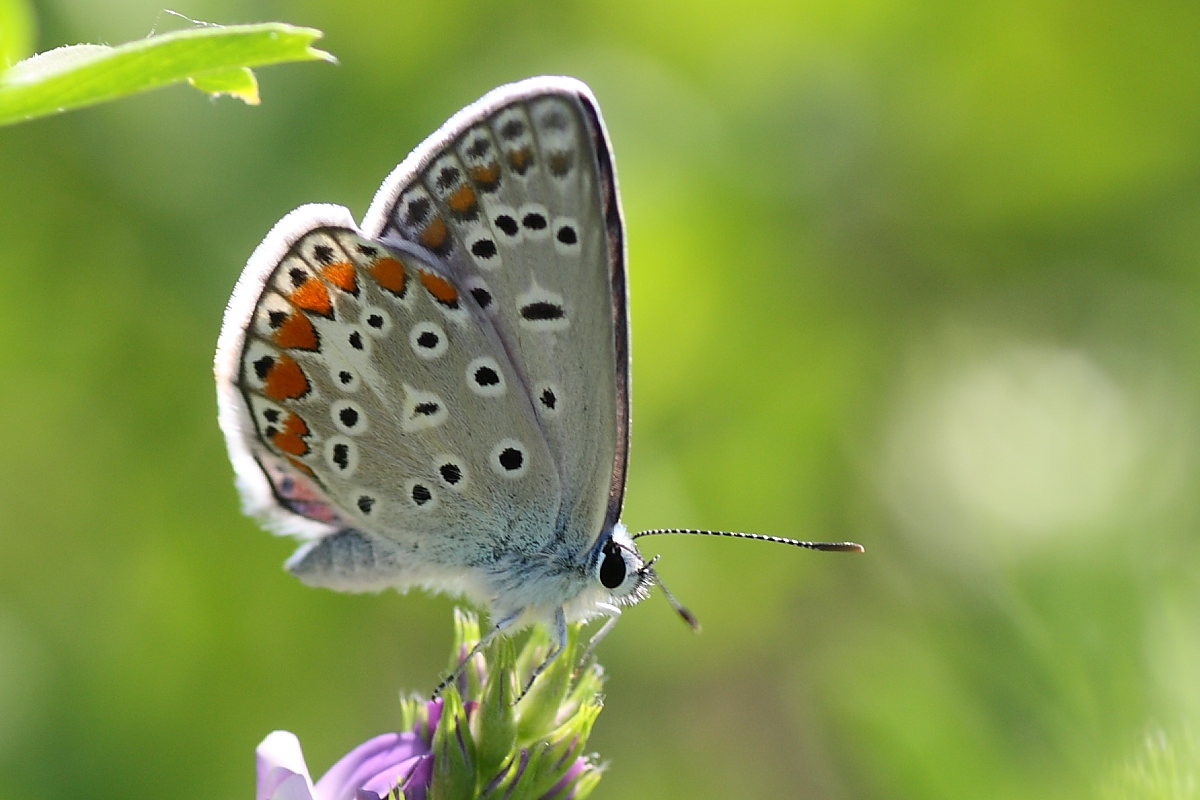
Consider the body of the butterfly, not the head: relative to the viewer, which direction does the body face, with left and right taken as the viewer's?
facing to the right of the viewer
